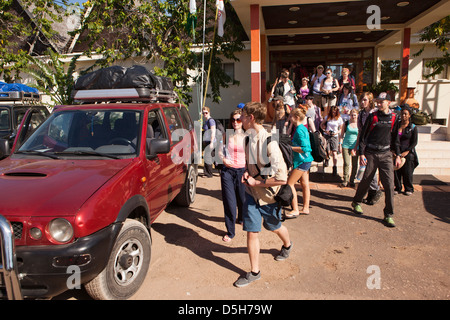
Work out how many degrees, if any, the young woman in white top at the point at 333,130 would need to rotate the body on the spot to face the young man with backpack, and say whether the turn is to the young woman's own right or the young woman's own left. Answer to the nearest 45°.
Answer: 0° — they already face them

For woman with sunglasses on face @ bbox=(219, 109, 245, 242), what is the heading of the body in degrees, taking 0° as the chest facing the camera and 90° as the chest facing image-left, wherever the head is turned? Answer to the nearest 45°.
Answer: approximately 0°

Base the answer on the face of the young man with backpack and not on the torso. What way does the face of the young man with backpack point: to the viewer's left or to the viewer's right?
to the viewer's left

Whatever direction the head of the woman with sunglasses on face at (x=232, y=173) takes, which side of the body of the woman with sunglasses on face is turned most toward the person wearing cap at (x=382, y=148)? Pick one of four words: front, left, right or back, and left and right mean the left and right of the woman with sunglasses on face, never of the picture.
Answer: left

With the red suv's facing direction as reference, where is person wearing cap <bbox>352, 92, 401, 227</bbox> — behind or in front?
behind

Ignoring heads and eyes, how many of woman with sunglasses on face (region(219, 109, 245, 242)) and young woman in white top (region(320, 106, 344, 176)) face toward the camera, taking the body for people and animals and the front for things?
2

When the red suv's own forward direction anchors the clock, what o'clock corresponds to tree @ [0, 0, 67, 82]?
The tree is roughly at 4 o'clock from the red suv.

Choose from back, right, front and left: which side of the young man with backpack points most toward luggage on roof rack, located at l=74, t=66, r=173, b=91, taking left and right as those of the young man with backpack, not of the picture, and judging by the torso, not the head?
right

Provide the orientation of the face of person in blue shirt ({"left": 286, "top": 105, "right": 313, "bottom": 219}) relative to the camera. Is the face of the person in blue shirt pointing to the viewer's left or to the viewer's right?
to the viewer's left

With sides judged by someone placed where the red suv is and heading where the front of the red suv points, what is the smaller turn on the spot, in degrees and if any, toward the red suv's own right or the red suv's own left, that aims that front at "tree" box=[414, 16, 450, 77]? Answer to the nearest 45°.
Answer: approximately 180°

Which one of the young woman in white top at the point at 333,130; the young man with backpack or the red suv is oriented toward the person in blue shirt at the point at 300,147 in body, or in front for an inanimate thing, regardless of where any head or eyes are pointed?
the young woman in white top

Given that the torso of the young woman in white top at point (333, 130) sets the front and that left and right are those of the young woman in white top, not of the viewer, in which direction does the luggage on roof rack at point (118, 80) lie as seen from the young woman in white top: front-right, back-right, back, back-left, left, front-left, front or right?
front-right
